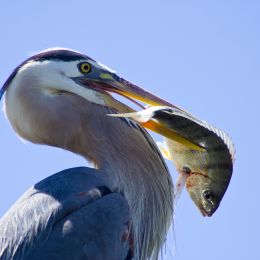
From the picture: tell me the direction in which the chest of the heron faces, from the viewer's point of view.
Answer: to the viewer's right
